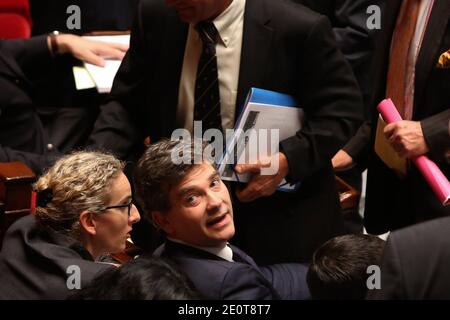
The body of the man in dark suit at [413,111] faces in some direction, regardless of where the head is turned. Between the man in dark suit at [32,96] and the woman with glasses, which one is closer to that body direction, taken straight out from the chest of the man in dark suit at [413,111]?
the woman with glasses

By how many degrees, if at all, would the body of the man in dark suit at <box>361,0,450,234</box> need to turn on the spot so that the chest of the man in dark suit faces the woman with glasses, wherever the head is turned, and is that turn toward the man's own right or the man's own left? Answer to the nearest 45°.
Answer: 0° — they already face them

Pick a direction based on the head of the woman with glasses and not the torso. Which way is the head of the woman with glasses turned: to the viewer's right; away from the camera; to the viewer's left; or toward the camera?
to the viewer's right

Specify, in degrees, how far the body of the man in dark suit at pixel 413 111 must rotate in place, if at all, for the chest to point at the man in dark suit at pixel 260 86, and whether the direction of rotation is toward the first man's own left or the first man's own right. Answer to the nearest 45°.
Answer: approximately 45° to the first man's own right

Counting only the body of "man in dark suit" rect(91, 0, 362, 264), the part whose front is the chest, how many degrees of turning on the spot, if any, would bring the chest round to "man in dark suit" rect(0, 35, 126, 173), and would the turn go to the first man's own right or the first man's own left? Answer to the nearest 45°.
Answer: approximately 90° to the first man's own right
